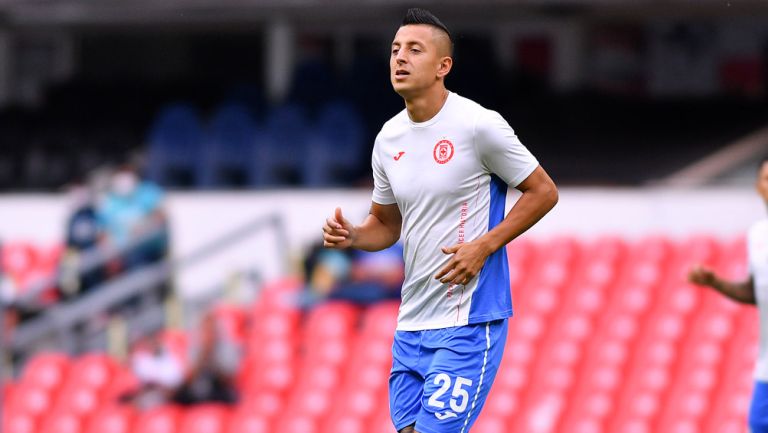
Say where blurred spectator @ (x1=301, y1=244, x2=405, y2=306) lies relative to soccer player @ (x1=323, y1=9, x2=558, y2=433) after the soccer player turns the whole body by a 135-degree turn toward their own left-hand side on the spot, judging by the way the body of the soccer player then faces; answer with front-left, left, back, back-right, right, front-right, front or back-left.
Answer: left

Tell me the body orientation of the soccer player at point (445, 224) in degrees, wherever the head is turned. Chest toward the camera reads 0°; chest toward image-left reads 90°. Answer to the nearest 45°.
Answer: approximately 45°

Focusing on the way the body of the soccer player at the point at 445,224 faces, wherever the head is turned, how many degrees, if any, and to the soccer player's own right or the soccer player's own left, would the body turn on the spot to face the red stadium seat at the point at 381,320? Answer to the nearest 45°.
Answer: approximately 135° to the soccer player's own right

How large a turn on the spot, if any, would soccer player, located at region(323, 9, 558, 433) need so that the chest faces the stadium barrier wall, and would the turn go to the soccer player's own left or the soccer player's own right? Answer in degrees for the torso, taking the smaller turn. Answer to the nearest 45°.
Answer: approximately 135° to the soccer player's own right

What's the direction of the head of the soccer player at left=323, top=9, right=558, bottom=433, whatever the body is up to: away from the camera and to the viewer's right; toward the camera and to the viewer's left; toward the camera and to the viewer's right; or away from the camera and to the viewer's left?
toward the camera and to the viewer's left

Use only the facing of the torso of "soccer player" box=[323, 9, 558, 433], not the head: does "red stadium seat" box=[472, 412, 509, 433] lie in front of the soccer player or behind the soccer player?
behind
